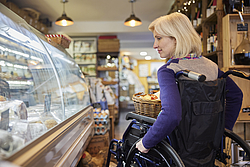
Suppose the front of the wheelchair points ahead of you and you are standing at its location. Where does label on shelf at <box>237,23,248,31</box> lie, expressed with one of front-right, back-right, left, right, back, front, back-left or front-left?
right

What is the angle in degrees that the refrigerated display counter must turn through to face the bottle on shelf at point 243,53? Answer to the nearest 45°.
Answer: approximately 45° to its left

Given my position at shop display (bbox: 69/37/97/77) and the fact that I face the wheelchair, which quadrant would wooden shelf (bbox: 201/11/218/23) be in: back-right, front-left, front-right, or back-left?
front-left

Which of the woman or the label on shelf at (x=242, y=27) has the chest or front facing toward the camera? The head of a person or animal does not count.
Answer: the label on shelf

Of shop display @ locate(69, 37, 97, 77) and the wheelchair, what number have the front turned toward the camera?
1

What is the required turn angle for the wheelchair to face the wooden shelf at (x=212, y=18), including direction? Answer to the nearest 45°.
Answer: approximately 90° to its right

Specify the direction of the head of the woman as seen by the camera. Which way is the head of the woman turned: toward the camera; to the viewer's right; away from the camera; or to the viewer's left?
to the viewer's left

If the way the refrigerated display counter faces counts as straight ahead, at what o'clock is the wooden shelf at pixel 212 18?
The wooden shelf is roughly at 10 o'clock from the refrigerated display counter.

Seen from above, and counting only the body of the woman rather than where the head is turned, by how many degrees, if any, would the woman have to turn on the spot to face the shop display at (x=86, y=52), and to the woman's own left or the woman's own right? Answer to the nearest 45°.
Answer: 0° — they already face it

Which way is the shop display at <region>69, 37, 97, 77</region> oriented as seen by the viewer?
toward the camera

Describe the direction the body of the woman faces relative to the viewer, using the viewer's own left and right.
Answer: facing away from the viewer and to the left of the viewer

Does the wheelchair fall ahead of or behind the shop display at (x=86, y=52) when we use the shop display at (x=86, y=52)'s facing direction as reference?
ahead

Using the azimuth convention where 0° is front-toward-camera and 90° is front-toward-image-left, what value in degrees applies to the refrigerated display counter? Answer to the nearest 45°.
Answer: approximately 315°

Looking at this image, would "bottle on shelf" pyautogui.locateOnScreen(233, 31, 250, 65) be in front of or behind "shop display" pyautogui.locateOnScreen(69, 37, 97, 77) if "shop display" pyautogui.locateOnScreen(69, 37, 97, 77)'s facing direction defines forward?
in front
